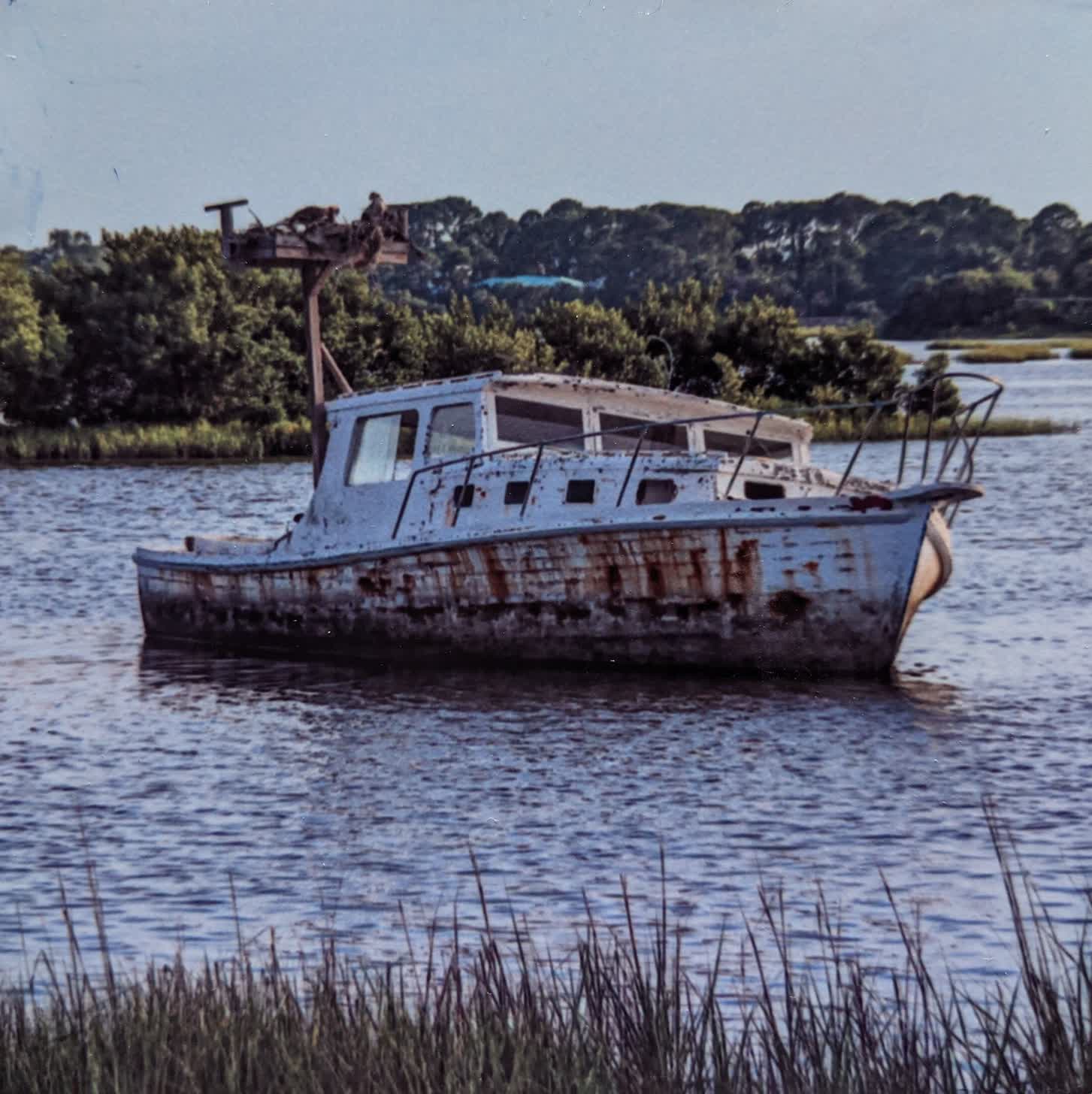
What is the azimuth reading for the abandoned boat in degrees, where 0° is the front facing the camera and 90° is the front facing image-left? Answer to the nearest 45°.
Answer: approximately 315°
